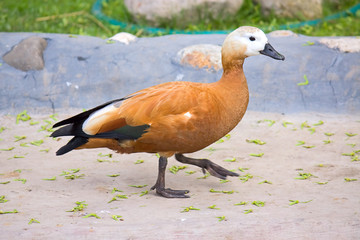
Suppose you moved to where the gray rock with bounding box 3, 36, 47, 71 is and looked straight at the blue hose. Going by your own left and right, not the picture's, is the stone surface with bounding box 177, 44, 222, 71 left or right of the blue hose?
right

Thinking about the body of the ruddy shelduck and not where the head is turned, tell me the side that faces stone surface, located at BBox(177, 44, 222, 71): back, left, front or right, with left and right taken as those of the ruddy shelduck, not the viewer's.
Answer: left

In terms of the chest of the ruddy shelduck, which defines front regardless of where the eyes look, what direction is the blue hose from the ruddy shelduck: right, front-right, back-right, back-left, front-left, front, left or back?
left

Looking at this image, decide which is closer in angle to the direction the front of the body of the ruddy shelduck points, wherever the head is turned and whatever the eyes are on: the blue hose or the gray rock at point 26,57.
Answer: the blue hose

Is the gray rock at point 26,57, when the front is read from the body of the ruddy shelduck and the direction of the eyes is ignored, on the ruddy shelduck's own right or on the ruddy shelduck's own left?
on the ruddy shelduck's own left

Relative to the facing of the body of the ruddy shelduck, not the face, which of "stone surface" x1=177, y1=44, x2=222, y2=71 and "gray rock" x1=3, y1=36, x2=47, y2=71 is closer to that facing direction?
the stone surface

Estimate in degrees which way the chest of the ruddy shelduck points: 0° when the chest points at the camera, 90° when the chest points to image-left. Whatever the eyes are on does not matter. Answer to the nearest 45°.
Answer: approximately 270°

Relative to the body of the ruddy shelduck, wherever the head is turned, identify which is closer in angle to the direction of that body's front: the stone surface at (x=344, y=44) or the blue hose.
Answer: the stone surface

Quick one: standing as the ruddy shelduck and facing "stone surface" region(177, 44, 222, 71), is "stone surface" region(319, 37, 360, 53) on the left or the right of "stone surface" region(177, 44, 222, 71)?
right

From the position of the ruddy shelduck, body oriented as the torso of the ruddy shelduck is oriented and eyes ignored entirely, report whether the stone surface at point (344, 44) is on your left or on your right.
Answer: on your left
